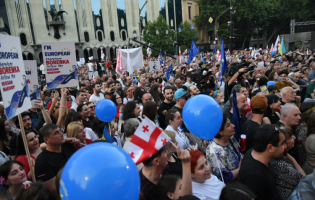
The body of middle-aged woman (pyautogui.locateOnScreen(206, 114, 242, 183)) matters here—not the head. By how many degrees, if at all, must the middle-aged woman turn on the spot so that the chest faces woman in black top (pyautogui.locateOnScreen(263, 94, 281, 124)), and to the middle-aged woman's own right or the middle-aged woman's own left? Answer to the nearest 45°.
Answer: approximately 90° to the middle-aged woman's own left

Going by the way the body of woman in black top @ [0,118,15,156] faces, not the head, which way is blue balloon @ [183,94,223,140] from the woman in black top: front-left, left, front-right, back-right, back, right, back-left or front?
front-right

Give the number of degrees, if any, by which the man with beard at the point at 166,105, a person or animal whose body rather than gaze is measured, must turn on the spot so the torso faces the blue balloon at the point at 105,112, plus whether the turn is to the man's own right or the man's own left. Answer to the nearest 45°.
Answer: approximately 90° to the man's own right

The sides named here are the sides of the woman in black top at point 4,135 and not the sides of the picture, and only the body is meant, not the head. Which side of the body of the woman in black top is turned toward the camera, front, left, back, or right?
right

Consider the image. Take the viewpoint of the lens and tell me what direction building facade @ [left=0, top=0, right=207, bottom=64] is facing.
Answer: facing the viewer and to the right of the viewer

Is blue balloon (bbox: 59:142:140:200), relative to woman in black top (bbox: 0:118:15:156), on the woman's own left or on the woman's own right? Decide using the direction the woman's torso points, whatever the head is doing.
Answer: on the woman's own right

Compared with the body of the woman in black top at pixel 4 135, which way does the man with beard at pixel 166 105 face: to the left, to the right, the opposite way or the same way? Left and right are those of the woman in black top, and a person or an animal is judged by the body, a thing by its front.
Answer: to the right
